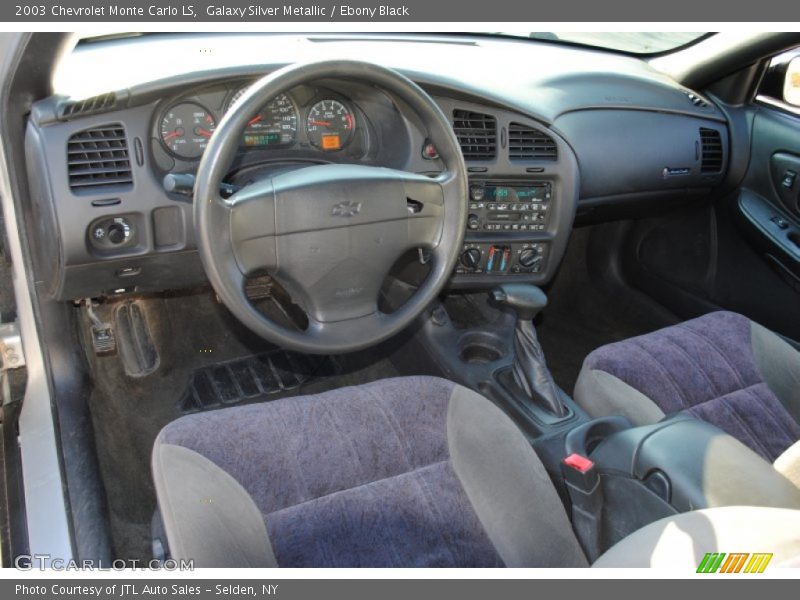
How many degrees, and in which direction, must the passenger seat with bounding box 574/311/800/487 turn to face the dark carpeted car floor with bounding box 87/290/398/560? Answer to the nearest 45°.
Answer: approximately 45° to its left

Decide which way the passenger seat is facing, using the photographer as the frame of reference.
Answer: facing away from the viewer and to the left of the viewer
